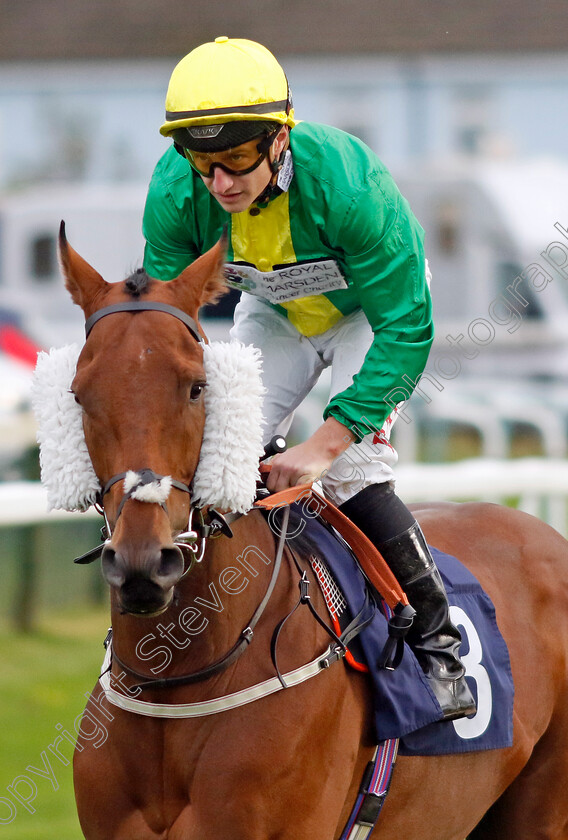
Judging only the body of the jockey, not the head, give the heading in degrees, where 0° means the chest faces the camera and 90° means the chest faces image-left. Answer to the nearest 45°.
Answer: approximately 45°

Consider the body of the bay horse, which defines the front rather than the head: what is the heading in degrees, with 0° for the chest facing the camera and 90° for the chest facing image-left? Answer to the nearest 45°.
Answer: approximately 45°
